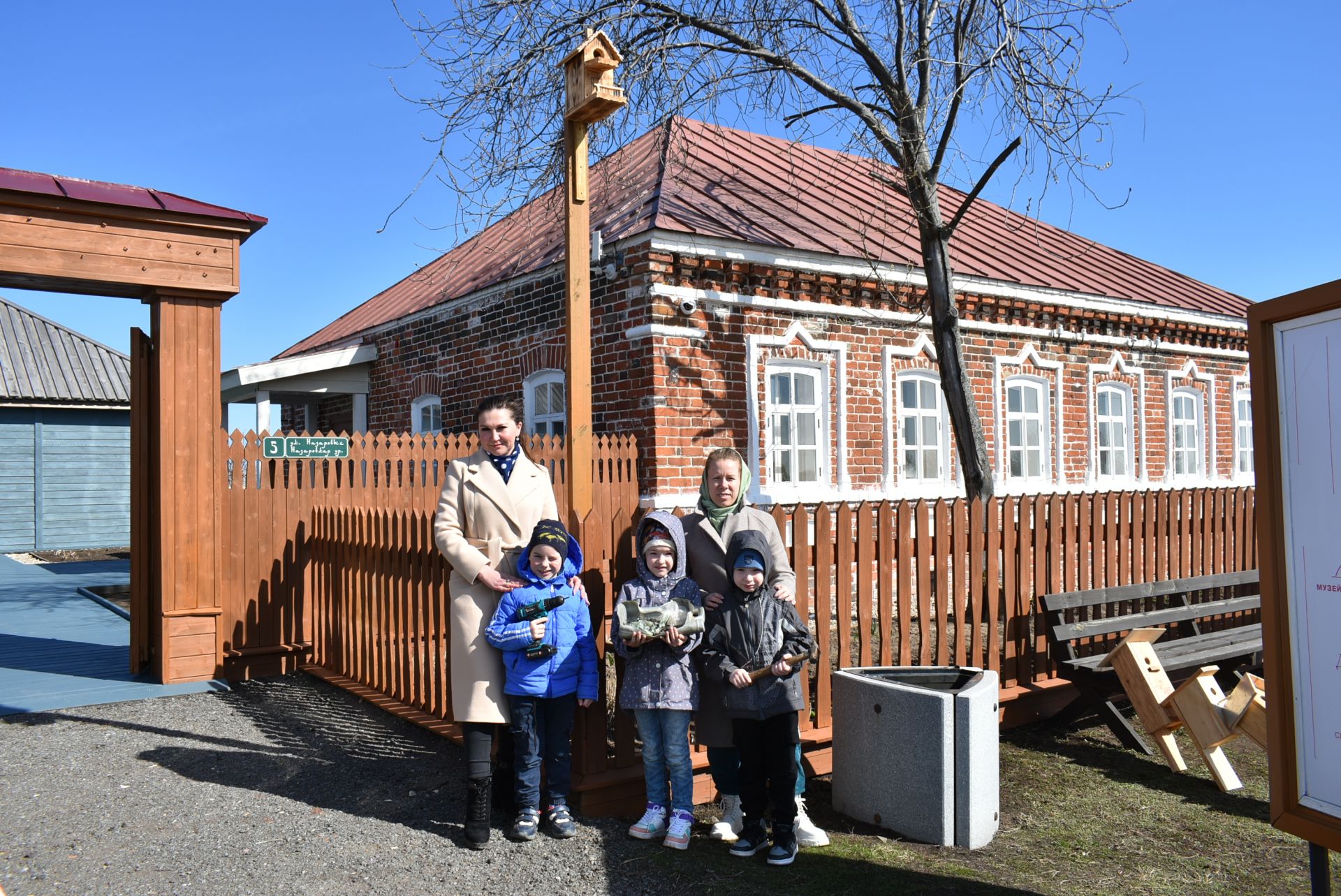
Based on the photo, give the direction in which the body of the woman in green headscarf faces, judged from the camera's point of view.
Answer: toward the camera

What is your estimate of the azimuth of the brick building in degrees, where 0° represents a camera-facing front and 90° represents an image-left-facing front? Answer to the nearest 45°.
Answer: approximately 315°

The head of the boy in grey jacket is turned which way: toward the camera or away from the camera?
toward the camera

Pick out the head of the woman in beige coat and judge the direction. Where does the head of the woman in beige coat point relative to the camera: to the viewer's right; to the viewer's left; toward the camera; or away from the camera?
toward the camera

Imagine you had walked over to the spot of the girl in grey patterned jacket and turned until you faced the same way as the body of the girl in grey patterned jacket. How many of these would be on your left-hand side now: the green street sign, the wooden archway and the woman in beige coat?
0

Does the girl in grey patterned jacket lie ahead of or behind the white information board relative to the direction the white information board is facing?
ahead

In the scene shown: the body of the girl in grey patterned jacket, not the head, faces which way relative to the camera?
toward the camera

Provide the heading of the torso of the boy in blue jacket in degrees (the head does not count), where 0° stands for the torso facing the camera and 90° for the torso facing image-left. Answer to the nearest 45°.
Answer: approximately 0°

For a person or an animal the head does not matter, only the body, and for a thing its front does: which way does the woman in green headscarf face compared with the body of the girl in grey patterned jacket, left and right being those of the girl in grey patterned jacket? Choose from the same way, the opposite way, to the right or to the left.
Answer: the same way

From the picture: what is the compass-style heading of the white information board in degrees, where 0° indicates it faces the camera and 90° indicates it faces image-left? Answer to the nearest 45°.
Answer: approximately 45°

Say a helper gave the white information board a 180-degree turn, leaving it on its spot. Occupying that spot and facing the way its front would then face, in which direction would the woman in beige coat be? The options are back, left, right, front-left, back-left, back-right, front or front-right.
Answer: back-left

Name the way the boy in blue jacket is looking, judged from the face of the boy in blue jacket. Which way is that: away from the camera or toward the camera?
toward the camera

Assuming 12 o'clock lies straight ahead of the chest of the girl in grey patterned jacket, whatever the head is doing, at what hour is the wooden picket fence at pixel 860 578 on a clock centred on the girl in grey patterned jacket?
The wooden picket fence is roughly at 7 o'clock from the girl in grey patterned jacket.

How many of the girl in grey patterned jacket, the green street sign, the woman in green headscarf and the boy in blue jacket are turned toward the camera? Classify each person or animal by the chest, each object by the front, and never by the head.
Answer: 4

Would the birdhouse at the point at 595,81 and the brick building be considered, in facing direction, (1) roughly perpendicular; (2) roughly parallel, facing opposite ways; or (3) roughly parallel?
roughly parallel
